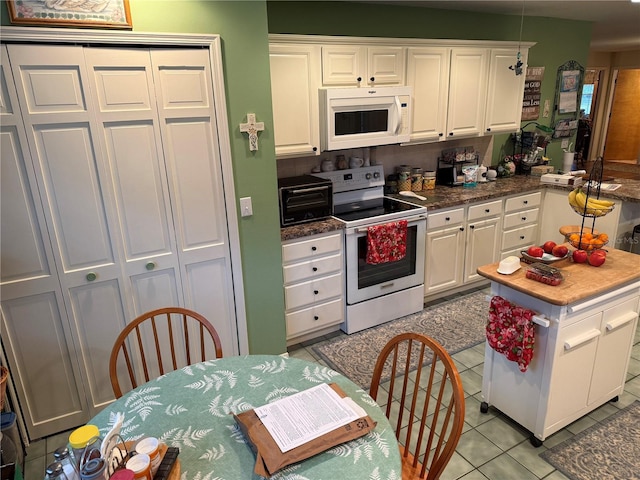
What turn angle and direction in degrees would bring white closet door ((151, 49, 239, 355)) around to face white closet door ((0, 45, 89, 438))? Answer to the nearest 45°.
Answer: approximately 90° to its right

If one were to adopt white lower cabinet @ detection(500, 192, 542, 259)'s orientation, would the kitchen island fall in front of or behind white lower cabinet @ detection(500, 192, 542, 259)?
in front

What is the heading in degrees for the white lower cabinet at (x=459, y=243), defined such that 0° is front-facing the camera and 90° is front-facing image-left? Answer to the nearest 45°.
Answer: approximately 315°

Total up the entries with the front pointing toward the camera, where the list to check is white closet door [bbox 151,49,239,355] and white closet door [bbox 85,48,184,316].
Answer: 2

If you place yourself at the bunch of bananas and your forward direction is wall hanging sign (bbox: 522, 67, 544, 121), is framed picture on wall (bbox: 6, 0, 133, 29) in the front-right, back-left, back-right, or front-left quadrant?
back-left

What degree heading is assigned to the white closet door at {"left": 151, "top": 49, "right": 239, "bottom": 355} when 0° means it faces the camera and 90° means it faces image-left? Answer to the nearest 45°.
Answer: approximately 0°

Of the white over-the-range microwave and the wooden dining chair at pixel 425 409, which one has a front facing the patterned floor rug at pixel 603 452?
the white over-the-range microwave

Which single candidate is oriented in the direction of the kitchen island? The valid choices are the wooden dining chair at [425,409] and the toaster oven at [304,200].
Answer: the toaster oven

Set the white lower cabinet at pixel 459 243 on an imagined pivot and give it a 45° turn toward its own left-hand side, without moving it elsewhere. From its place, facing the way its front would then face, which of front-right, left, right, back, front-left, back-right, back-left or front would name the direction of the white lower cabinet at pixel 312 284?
back-right

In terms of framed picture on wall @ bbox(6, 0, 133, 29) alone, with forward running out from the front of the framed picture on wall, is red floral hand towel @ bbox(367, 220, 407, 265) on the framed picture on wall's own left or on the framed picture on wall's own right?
on the framed picture on wall's own left

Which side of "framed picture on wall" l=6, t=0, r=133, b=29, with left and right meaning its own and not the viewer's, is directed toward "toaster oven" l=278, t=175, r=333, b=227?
left

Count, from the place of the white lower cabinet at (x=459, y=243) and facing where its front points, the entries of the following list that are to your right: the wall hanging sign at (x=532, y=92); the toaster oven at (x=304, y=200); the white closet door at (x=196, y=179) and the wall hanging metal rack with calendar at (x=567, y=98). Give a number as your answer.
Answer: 2
